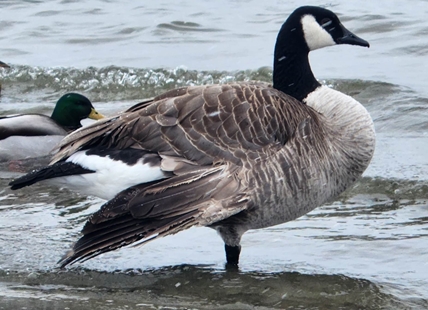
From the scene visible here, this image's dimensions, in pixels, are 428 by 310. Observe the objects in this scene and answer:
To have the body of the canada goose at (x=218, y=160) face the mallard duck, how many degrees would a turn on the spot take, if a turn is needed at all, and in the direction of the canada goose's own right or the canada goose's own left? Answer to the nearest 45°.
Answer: approximately 135° to the canada goose's own left

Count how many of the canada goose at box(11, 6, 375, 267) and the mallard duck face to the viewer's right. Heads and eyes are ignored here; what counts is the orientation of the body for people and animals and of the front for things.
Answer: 2

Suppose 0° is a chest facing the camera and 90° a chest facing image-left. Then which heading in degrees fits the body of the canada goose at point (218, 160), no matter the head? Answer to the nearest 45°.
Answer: approximately 270°

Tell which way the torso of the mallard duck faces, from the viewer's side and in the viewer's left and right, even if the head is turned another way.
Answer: facing to the right of the viewer
